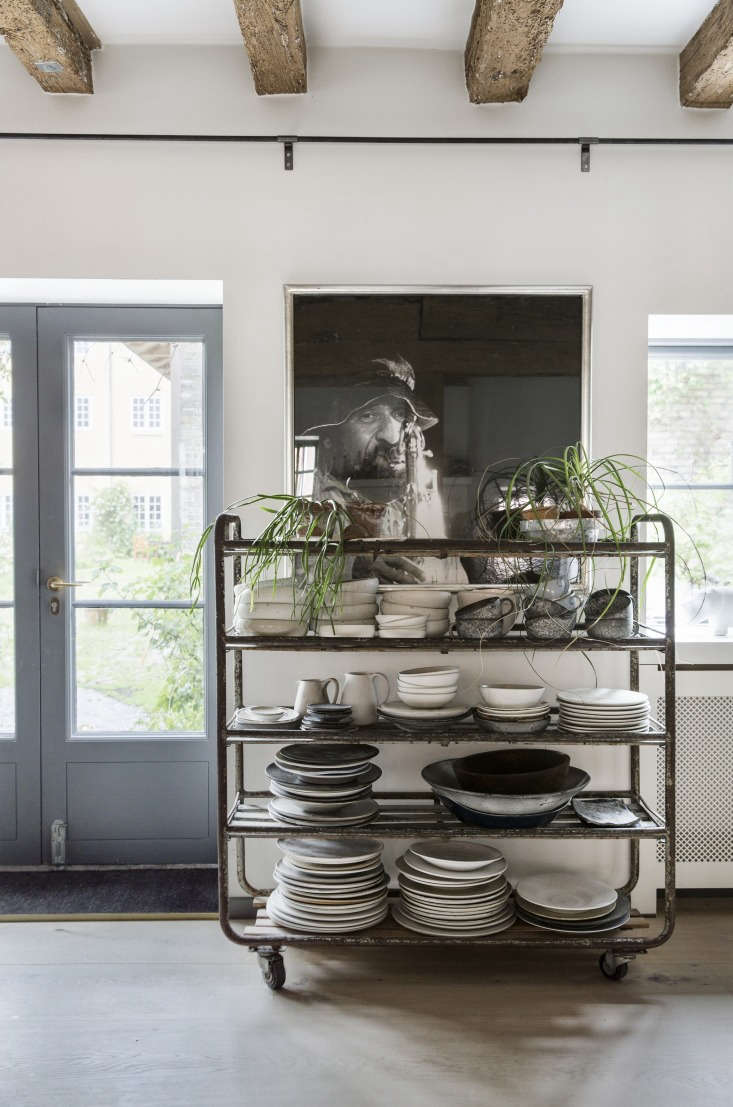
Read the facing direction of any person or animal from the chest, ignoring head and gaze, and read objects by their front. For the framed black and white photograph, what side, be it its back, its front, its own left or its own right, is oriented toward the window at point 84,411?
right

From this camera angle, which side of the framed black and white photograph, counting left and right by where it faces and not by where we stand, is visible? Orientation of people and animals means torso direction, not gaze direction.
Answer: front
